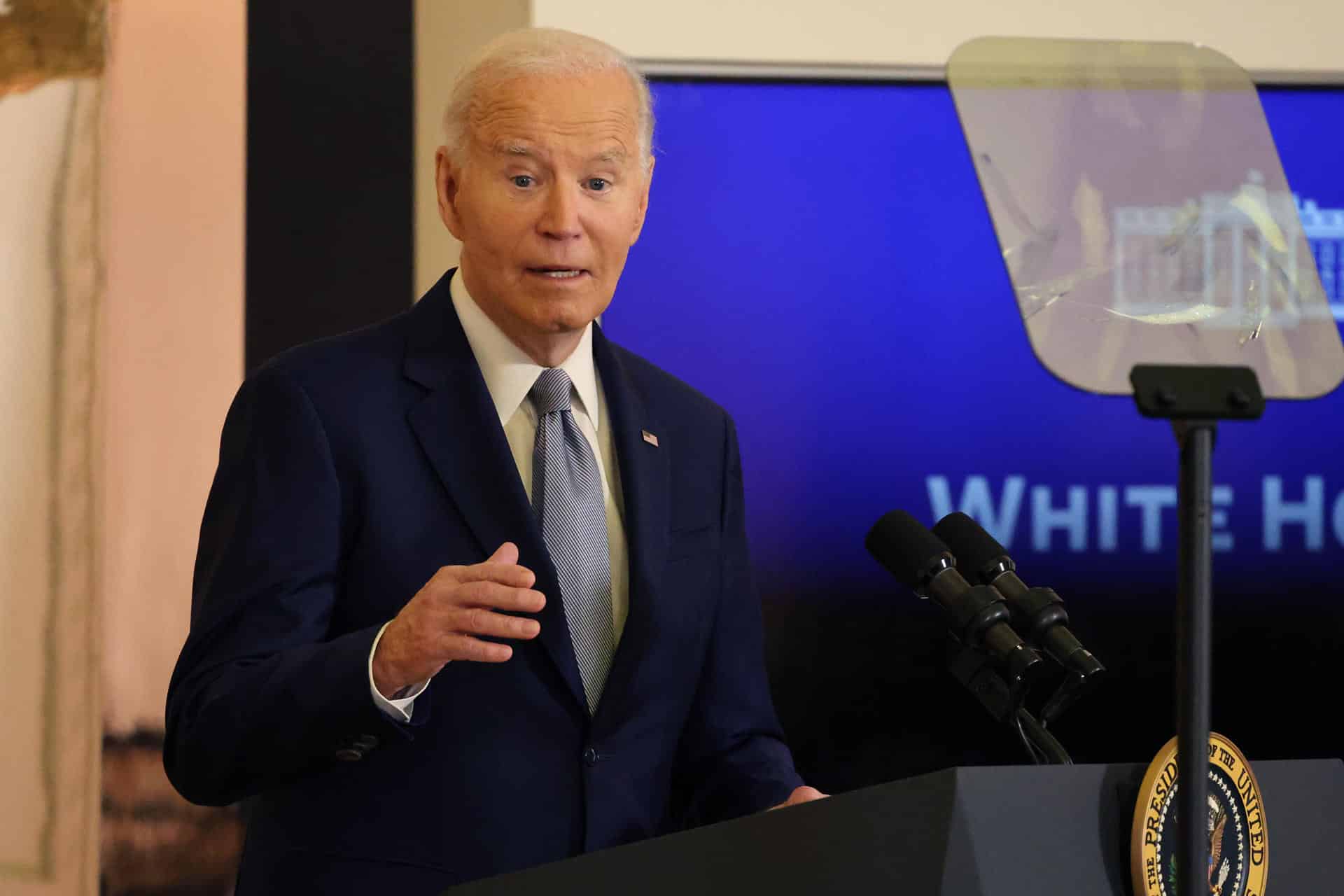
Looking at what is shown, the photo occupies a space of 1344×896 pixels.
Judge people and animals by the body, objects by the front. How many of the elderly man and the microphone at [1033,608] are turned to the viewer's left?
1

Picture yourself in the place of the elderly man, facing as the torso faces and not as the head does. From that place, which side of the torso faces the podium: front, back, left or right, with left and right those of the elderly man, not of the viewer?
front

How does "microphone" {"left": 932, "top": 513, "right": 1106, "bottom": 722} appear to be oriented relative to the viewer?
to the viewer's left

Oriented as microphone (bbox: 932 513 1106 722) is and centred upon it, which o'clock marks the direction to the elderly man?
The elderly man is roughly at 1 o'clock from the microphone.

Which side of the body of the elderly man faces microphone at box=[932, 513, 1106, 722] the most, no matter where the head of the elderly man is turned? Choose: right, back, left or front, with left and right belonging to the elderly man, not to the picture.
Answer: front

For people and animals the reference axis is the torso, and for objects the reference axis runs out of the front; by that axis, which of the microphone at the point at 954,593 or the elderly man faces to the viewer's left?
the microphone

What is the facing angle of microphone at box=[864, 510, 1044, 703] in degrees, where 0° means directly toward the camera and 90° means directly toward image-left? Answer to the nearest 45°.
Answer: approximately 90°

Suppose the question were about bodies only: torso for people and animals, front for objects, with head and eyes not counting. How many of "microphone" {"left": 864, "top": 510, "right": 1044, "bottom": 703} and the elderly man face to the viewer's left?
1

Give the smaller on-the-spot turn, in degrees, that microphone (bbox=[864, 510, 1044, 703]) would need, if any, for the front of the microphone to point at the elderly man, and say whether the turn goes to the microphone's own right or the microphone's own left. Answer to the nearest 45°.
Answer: approximately 45° to the microphone's own right

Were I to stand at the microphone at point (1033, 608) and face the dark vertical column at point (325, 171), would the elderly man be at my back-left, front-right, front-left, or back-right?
front-left

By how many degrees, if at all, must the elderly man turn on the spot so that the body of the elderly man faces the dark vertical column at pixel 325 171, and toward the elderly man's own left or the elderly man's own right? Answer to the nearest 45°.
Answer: approximately 135° to the elderly man's own left

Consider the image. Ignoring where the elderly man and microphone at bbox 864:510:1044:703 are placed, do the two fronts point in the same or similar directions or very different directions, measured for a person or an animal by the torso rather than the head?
very different directions
